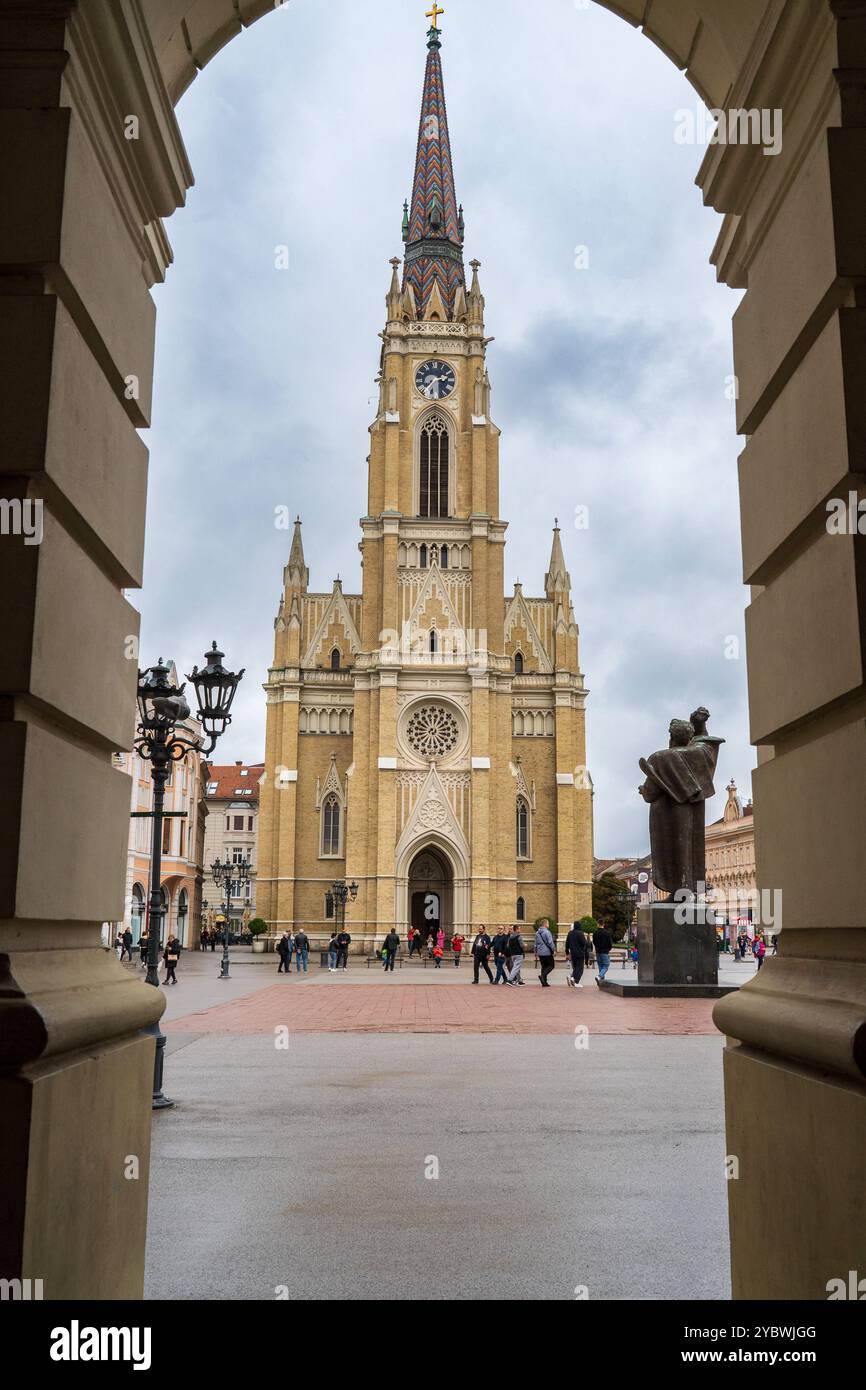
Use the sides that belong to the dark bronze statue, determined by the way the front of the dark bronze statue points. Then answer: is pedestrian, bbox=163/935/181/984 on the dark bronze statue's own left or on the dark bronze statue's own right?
on the dark bronze statue's own left

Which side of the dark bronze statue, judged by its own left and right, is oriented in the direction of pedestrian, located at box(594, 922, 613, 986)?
left

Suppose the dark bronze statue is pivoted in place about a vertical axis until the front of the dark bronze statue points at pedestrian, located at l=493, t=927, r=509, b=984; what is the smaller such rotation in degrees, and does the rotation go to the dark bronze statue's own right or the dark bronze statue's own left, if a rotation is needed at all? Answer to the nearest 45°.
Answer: approximately 45° to the dark bronze statue's own left

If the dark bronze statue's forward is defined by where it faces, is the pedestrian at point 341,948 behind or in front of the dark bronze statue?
in front

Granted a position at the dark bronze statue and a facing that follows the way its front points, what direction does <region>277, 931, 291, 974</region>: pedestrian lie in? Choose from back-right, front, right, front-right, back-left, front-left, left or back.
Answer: front-left

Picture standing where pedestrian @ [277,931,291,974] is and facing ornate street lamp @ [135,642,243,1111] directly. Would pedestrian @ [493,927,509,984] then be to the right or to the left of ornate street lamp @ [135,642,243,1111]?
left
